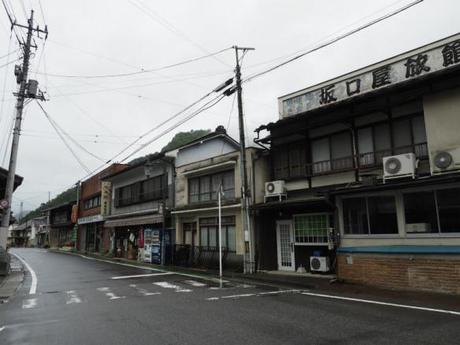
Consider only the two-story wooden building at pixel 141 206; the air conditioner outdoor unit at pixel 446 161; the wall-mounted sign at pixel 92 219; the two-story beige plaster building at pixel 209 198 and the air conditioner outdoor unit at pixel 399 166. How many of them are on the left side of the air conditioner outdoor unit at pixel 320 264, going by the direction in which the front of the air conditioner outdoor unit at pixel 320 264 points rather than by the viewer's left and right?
2

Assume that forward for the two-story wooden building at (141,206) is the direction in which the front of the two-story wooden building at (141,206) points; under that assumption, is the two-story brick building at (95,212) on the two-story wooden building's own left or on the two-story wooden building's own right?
on the two-story wooden building's own right

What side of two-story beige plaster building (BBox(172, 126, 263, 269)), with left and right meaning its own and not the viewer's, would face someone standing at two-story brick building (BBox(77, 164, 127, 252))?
right

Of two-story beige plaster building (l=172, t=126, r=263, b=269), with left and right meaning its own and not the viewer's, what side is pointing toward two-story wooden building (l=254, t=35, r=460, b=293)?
left
